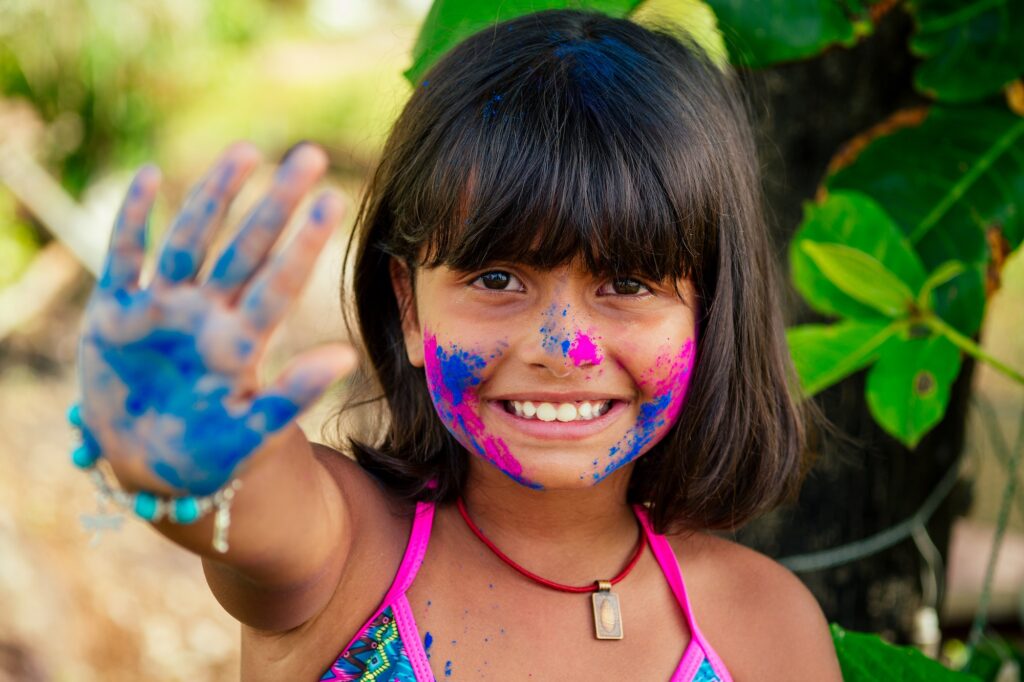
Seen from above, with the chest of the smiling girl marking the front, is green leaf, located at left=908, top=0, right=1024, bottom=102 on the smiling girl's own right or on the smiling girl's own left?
on the smiling girl's own left

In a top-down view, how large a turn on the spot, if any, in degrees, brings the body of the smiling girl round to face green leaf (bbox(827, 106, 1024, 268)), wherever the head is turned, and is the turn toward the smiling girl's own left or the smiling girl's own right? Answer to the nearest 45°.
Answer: approximately 135° to the smiling girl's own left

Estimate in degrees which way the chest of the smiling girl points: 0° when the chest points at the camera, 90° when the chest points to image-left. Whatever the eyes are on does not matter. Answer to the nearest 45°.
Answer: approximately 0°

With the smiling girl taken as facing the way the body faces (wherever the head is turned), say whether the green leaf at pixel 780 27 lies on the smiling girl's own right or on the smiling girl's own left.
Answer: on the smiling girl's own left
